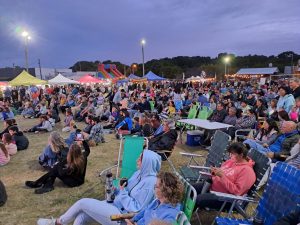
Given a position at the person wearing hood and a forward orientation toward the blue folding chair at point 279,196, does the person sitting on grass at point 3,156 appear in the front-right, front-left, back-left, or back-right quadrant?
back-left

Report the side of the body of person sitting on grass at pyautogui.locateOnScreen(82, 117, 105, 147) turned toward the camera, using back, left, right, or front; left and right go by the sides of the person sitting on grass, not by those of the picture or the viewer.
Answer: left

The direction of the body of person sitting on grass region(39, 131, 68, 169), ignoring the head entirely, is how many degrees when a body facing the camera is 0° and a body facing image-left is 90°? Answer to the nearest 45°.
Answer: approximately 135°

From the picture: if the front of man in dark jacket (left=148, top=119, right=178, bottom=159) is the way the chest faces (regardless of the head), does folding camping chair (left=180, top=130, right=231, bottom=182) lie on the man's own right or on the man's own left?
on the man's own left

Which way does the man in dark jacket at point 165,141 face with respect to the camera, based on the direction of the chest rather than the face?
to the viewer's left

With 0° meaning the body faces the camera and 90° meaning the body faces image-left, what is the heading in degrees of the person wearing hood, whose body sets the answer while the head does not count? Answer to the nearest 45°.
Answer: approximately 90°

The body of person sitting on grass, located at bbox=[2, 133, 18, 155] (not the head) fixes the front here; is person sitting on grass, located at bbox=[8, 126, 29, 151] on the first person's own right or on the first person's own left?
on the first person's own right

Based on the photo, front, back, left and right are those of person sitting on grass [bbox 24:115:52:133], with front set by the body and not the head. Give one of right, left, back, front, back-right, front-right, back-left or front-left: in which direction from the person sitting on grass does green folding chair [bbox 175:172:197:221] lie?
left

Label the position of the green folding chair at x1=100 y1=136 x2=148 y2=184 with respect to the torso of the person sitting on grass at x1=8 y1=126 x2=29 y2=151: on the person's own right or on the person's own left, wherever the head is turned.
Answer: on the person's own left
